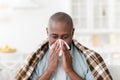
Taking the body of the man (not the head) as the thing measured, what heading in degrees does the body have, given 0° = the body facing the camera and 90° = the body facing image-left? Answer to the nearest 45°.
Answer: approximately 0°
